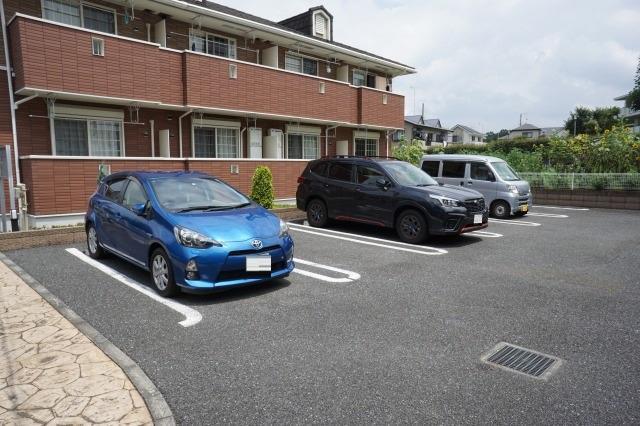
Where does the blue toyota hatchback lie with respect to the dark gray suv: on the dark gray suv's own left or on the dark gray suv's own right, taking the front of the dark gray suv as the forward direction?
on the dark gray suv's own right

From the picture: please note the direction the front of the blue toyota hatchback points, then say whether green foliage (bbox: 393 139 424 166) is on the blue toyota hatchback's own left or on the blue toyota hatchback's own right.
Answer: on the blue toyota hatchback's own left

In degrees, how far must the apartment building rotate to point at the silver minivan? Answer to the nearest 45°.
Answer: approximately 45° to its left

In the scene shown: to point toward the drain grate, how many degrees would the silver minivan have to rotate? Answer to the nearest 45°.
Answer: approximately 45° to its right

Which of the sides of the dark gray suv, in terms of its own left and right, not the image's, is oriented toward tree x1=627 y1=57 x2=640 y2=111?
left

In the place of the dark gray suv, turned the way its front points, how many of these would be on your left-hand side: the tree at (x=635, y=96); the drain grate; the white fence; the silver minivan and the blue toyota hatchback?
3

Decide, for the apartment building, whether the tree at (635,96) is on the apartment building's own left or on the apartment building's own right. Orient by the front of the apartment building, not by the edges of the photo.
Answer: on the apartment building's own left

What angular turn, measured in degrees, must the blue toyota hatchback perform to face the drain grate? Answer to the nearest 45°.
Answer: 0° — it already faces it

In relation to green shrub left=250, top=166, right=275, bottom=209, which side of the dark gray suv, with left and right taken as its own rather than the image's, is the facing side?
back

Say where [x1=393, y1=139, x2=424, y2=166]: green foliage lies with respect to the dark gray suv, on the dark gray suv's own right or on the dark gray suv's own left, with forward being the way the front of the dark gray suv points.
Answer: on the dark gray suv's own left

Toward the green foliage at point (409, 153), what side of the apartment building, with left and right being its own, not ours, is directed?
left
